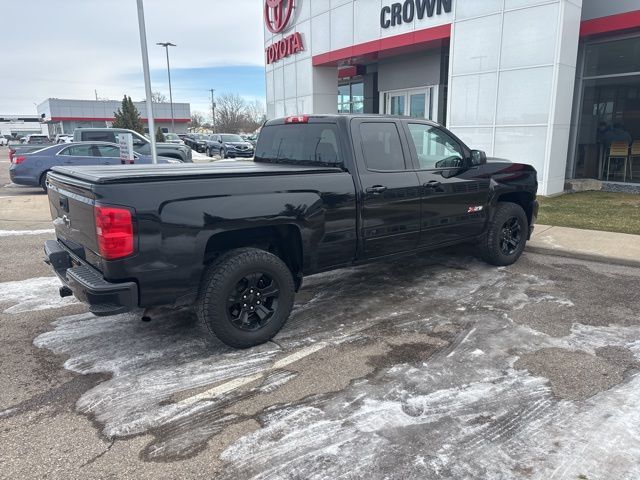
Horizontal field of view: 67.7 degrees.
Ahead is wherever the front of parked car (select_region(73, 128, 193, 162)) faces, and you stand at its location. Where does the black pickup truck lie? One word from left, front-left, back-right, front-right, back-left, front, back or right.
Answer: right

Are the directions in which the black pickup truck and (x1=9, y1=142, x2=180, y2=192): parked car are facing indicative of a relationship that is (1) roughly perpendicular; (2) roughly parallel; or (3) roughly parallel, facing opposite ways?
roughly parallel

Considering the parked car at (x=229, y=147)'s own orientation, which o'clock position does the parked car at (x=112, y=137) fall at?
the parked car at (x=112, y=137) is roughly at 2 o'clock from the parked car at (x=229, y=147).

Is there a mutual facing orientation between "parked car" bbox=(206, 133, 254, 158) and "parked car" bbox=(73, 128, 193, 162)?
no

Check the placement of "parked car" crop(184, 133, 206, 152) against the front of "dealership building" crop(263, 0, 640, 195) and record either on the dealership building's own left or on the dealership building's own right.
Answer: on the dealership building's own right

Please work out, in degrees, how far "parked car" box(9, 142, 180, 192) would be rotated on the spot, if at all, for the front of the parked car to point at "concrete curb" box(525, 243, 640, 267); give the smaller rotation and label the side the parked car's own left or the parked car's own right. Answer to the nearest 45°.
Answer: approximately 45° to the parked car's own right

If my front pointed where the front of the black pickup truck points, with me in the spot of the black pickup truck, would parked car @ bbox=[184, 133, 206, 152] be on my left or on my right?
on my left

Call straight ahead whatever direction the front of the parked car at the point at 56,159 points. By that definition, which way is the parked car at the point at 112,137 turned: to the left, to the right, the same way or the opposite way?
the same way

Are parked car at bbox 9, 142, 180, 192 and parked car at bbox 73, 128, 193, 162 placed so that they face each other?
no

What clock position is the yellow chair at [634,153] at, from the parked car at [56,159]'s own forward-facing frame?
The yellow chair is roughly at 1 o'clock from the parked car.

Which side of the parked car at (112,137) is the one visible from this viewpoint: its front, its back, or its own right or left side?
right

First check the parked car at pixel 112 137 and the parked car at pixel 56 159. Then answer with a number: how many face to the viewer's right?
2

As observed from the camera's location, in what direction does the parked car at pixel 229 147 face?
facing the viewer and to the right of the viewer

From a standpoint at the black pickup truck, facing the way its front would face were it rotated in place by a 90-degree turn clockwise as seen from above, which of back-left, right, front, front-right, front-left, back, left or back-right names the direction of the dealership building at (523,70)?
left

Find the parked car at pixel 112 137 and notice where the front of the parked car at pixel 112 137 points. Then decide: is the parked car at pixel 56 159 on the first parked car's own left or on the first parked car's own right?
on the first parked car's own right

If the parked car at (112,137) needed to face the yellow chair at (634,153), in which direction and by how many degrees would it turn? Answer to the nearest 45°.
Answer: approximately 45° to its right

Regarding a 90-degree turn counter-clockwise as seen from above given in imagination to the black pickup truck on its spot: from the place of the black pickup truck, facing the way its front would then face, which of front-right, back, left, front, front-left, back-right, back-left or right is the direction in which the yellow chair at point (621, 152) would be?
right

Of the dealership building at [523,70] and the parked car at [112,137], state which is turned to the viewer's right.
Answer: the parked car

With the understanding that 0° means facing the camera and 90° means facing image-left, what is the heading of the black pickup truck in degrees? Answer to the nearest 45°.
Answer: approximately 225°

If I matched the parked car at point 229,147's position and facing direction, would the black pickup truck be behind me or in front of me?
in front
